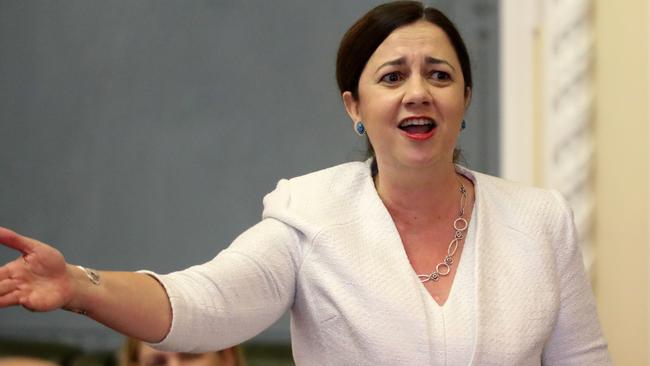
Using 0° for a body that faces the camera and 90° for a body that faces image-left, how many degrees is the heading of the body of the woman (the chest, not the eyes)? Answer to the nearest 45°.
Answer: approximately 0°
